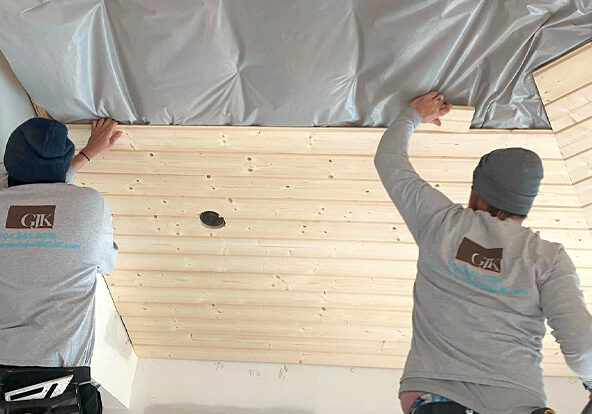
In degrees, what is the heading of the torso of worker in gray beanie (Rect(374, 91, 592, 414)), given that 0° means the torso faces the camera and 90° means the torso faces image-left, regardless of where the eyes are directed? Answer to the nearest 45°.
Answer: approximately 180°

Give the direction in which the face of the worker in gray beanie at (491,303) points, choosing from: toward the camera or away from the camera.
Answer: away from the camera

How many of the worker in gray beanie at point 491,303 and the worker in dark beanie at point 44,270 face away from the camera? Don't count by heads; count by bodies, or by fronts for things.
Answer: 2

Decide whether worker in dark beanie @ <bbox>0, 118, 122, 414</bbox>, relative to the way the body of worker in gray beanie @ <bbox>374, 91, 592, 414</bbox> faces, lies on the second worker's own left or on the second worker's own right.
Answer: on the second worker's own left

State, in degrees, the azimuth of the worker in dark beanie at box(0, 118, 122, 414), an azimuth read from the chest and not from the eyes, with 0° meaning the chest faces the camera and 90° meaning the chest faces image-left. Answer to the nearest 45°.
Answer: approximately 180°

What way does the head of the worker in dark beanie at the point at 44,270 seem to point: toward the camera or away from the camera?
away from the camera

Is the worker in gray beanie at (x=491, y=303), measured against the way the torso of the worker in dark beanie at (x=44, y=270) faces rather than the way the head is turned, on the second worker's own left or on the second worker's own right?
on the second worker's own right
